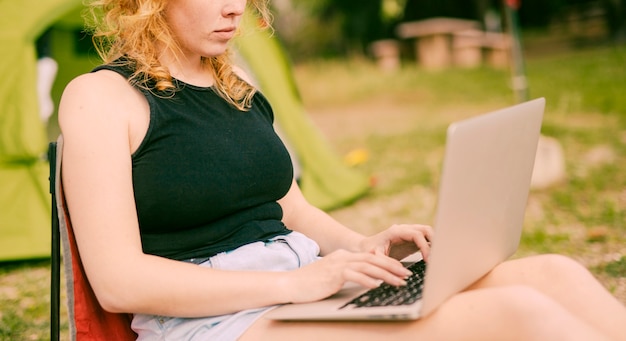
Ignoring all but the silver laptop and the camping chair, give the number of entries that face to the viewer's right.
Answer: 1

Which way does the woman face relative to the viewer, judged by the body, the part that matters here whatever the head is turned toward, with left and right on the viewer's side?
facing the viewer and to the right of the viewer

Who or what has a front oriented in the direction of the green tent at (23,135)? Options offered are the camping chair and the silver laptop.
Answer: the silver laptop

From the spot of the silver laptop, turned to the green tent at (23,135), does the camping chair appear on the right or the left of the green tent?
left

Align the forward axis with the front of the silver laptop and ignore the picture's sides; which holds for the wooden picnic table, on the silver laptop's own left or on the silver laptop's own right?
on the silver laptop's own right

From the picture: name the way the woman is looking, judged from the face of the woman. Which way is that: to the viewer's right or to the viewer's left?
to the viewer's right

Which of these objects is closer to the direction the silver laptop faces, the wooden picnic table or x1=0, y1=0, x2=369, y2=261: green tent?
the green tent

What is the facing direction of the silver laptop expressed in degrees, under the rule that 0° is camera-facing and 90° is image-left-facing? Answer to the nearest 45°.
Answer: approximately 135°

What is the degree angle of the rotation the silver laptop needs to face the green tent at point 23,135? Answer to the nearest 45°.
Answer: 0° — it already faces it

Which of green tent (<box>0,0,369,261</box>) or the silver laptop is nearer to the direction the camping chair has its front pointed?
the silver laptop

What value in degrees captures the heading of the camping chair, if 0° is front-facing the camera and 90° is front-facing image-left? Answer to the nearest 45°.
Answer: approximately 270°

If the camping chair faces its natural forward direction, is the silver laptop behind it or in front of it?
in front

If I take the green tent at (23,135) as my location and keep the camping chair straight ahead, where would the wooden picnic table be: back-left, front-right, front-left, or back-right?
back-left

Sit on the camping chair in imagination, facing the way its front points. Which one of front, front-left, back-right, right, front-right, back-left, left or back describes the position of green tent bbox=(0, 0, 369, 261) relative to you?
left
